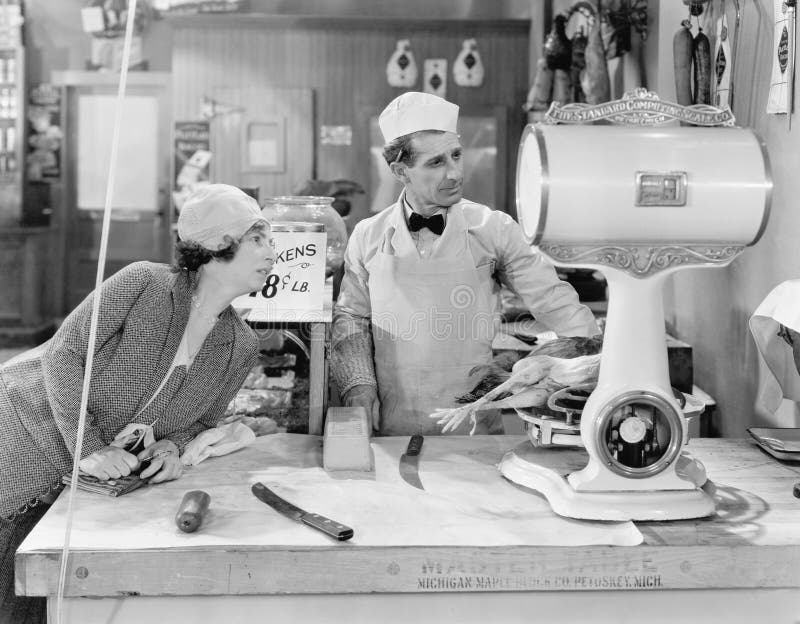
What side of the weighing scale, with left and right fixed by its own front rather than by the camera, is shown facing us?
front

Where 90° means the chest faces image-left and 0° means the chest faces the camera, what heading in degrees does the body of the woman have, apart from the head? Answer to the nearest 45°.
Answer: approximately 315°

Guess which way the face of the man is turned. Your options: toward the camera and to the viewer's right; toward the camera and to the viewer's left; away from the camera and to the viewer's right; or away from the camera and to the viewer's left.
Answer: toward the camera and to the viewer's right

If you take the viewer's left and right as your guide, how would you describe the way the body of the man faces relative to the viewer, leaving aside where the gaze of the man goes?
facing the viewer

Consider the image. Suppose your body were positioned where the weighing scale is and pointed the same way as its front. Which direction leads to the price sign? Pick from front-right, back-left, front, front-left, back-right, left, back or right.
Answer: back-right

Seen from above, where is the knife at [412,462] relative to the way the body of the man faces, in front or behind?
in front

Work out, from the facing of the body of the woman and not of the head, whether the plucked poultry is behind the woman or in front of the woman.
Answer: in front

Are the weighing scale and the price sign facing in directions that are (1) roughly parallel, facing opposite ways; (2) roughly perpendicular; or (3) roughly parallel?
roughly parallel

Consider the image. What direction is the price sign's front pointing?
toward the camera

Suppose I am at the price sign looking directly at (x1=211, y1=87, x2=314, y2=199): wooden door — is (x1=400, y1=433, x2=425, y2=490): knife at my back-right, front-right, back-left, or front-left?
back-right

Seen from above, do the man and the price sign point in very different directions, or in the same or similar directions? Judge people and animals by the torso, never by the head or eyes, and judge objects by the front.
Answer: same or similar directions

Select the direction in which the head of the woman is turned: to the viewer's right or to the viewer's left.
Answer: to the viewer's right

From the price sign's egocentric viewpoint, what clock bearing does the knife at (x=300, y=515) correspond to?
The knife is roughly at 12 o'clock from the price sign.

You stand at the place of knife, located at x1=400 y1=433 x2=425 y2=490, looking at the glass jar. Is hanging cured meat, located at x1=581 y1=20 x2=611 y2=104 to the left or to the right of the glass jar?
right

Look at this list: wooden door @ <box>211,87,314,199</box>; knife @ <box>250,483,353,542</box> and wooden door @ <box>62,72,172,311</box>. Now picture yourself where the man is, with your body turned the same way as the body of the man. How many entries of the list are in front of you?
1

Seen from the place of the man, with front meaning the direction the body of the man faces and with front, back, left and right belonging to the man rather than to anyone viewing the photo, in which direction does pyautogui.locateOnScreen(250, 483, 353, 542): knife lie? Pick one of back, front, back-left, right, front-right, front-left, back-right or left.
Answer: front

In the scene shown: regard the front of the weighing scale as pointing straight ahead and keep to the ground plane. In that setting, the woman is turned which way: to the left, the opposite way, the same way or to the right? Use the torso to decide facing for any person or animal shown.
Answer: to the left
